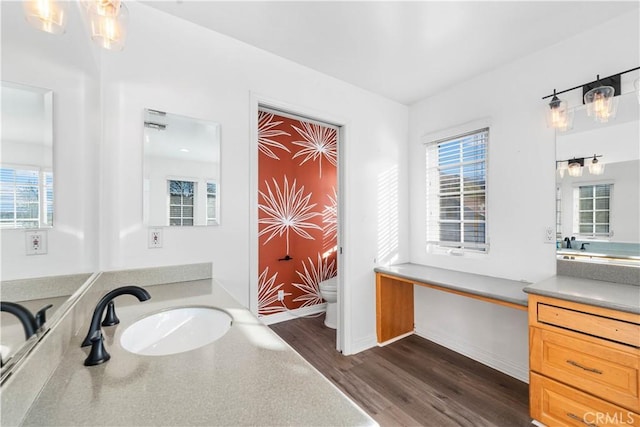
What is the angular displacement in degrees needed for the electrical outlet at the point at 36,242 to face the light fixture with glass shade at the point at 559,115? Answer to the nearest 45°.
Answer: approximately 45° to its left

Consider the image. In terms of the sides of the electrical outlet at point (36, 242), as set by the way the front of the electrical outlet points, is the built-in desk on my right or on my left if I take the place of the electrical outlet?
on my left

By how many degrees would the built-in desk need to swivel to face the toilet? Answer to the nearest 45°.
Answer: approximately 45° to its right

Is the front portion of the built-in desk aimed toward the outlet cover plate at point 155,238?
yes

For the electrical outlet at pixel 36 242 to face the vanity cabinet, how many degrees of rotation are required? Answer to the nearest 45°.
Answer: approximately 45° to its left

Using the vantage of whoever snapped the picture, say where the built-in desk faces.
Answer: facing the viewer and to the left of the viewer

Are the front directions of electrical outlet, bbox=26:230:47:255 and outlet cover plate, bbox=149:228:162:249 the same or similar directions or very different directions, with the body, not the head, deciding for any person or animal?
same or similar directions

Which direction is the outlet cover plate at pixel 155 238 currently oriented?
toward the camera

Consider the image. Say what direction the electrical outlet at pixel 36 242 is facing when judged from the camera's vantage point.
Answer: facing the viewer

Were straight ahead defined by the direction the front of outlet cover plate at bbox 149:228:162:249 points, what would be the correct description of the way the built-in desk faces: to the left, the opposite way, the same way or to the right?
to the right

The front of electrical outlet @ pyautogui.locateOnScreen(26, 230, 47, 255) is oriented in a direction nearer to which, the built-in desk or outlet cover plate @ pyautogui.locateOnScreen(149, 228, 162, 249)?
the built-in desk

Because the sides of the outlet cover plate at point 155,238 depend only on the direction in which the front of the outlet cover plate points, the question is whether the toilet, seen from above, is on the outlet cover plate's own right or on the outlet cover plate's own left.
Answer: on the outlet cover plate's own left

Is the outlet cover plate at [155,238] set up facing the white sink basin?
yes

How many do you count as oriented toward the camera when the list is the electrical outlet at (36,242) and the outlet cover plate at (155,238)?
2

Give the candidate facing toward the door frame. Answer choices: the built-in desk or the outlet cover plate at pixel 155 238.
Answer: the built-in desk

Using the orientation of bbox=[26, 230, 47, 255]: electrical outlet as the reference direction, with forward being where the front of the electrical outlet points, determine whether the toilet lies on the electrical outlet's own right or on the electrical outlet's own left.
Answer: on the electrical outlet's own left

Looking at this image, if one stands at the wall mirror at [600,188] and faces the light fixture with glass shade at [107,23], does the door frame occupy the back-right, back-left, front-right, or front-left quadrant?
front-right
